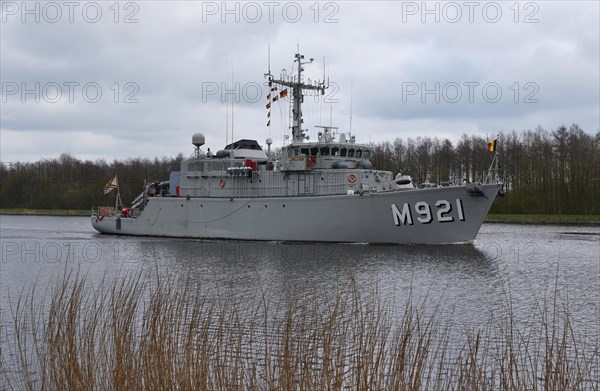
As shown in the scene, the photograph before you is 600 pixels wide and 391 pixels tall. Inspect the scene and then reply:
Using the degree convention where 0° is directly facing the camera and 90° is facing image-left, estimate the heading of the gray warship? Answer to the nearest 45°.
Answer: approximately 315°
